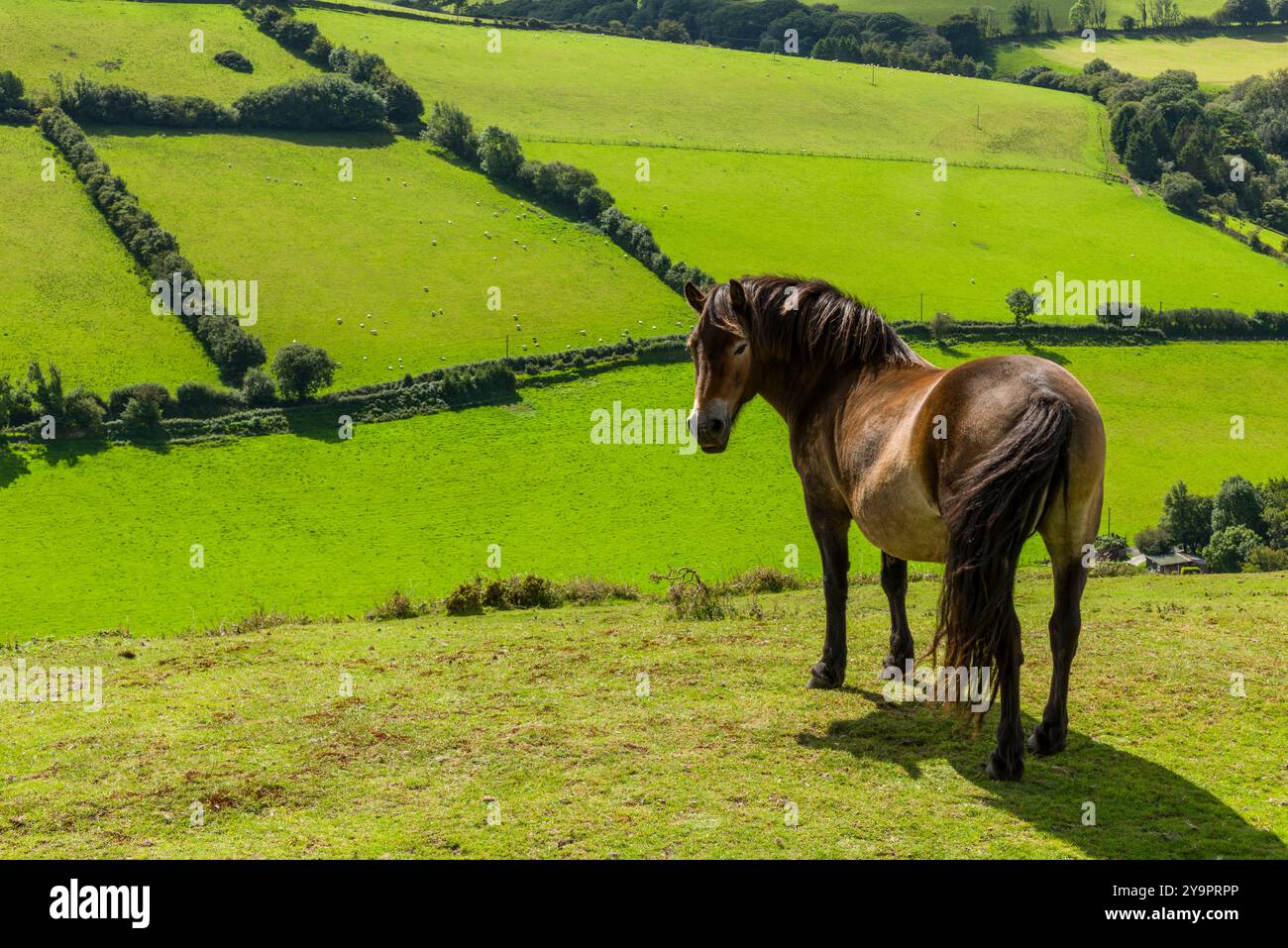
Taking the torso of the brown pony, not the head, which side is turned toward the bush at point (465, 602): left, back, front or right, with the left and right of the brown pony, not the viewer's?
front

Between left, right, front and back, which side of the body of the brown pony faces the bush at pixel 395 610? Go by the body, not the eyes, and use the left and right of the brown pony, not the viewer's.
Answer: front

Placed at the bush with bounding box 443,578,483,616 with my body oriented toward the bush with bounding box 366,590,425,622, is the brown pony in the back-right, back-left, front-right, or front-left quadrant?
back-left

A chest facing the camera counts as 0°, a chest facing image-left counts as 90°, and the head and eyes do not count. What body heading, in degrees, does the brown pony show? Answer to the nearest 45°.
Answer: approximately 135°

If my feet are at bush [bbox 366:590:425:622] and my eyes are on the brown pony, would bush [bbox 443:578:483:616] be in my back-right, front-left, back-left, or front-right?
front-left

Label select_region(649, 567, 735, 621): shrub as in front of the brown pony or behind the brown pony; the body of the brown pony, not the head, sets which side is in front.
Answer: in front
